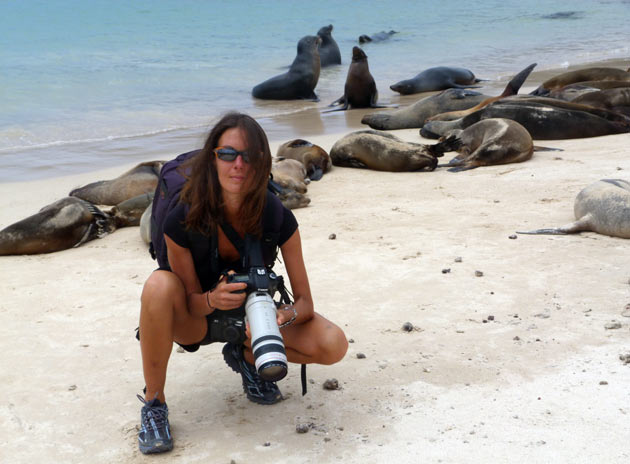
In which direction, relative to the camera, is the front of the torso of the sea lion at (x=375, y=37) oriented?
to the viewer's left

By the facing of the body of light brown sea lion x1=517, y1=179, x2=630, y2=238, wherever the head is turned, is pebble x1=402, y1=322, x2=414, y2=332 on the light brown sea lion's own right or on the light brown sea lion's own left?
on the light brown sea lion's own right

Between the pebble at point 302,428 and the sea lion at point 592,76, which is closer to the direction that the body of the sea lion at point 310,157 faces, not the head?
the pebble

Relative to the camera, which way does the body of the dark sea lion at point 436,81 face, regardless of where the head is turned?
to the viewer's left

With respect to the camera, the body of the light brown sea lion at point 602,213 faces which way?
to the viewer's right

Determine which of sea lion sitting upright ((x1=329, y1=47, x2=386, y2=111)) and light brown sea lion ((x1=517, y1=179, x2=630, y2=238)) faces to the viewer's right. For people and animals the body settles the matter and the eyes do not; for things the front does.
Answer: the light brown sea lion

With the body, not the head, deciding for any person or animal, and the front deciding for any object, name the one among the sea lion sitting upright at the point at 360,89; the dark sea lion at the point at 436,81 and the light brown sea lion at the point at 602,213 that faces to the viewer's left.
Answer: the dark sea lion

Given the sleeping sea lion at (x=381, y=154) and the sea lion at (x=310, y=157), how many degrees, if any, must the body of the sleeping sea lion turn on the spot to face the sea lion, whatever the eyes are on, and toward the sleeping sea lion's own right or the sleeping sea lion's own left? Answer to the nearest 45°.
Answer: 0° — it already faces it

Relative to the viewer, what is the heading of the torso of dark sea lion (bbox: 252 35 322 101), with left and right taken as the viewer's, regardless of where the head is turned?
facing to the right of the viewer
